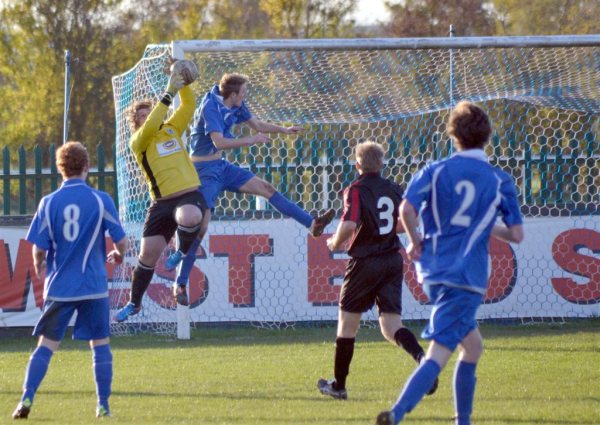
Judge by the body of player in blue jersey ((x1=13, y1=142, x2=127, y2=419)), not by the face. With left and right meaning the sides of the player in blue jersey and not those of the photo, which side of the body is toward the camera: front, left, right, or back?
back

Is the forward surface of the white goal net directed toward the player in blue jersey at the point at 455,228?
yes

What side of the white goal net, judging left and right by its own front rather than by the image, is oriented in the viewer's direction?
front

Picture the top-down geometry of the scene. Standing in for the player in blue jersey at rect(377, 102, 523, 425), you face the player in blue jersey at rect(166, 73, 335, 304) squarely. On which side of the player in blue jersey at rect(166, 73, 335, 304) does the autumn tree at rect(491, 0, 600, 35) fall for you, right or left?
right

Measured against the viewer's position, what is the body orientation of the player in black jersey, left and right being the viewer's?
facing away from the viewer and to the left of the viewer

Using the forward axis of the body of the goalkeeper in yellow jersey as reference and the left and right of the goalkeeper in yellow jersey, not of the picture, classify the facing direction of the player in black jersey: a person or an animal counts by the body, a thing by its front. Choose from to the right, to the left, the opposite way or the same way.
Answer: the opposite way

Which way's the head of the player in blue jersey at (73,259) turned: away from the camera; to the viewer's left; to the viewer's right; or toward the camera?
away from the camera

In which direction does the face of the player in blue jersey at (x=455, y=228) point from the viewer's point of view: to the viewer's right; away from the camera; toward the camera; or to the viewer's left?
away from the camera

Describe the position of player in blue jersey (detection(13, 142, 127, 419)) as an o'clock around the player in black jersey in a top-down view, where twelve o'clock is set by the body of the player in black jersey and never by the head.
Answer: The player in blue jersey is roughly at 10 o'clock from the player in black jersey.
